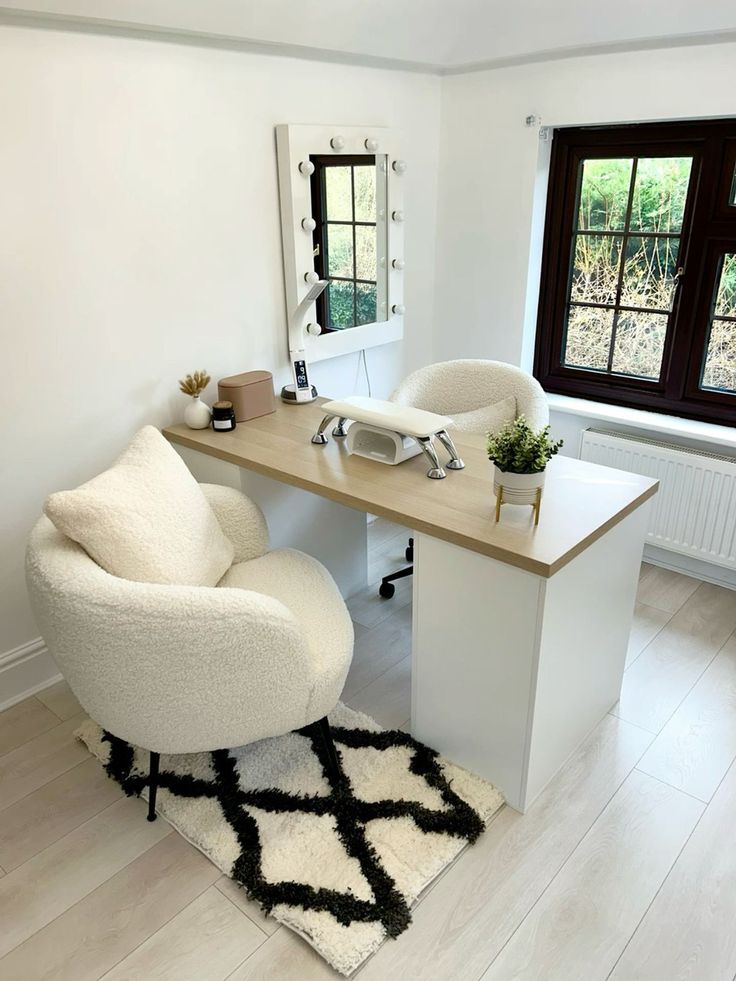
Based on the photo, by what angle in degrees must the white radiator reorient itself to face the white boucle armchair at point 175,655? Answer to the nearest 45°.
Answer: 0° — it already faces it

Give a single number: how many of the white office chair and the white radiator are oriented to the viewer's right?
0

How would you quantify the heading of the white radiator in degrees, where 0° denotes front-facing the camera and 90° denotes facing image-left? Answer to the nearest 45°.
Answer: approximately 45°

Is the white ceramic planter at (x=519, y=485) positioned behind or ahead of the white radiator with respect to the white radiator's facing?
ahead

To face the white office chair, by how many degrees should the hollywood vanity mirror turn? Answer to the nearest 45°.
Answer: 0° — it already faces it

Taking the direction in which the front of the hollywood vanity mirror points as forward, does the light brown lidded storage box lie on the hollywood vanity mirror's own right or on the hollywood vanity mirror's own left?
on the hollywood vanity mirror's own right

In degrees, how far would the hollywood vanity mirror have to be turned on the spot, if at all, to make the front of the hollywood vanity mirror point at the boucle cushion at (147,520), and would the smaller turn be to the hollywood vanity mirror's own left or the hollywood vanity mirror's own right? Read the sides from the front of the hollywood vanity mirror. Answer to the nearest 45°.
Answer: approximately 45° to the hollywood vanity mirror's own right

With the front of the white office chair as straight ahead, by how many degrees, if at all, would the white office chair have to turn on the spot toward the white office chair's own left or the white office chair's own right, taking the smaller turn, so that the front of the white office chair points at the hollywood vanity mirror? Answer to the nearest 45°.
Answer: approximately 90° to the white office chair's own right

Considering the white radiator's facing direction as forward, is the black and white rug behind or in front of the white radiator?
in front

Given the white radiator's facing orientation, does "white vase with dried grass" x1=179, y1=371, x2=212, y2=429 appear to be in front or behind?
in front

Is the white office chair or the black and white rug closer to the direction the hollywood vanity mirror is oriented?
the white office chair

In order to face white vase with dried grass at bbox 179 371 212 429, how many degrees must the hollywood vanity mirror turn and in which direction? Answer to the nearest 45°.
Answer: approximately 90° to its right

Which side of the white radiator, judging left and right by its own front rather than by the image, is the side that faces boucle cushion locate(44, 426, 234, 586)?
front
